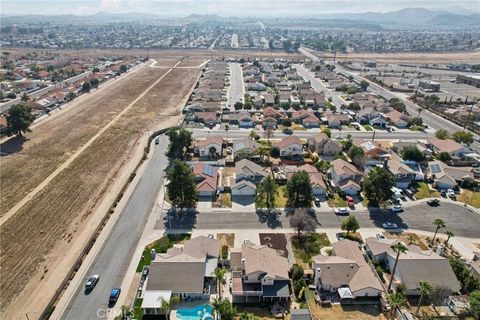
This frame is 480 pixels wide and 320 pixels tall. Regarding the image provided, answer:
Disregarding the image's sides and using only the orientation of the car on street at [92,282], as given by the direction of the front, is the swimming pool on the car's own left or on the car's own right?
on the car's own left

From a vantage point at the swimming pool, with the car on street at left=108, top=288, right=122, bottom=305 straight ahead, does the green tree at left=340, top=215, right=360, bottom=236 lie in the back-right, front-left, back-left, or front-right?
back-right

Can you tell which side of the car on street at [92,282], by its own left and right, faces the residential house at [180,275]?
left

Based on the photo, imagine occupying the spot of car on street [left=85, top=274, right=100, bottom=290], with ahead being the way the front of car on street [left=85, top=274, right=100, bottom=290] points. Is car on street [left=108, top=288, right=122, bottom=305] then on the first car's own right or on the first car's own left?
on the first car's own left

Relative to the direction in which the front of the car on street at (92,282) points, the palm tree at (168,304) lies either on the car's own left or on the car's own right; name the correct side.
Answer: on the car's own left

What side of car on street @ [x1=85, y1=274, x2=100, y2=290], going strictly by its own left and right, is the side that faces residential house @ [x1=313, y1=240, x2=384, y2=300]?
left

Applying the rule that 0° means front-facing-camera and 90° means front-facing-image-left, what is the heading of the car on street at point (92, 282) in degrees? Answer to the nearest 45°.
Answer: approximately 45°

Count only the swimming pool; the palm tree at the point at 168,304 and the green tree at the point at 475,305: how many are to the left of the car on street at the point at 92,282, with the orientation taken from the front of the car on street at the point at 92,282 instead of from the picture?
3

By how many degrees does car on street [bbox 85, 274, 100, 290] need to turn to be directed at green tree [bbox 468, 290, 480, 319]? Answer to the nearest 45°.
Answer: approximately 90° to its left

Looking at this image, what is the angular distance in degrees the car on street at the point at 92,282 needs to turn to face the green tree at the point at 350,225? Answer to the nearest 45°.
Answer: approximately 135° to its left

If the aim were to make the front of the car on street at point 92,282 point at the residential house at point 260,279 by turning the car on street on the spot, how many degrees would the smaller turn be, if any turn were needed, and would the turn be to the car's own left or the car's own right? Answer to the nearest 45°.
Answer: approximately 90° to the car's own left

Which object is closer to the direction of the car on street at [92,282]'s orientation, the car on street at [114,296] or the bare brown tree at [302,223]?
the car on street

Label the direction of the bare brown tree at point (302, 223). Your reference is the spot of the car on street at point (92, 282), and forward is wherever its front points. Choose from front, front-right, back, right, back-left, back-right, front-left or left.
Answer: back-left
